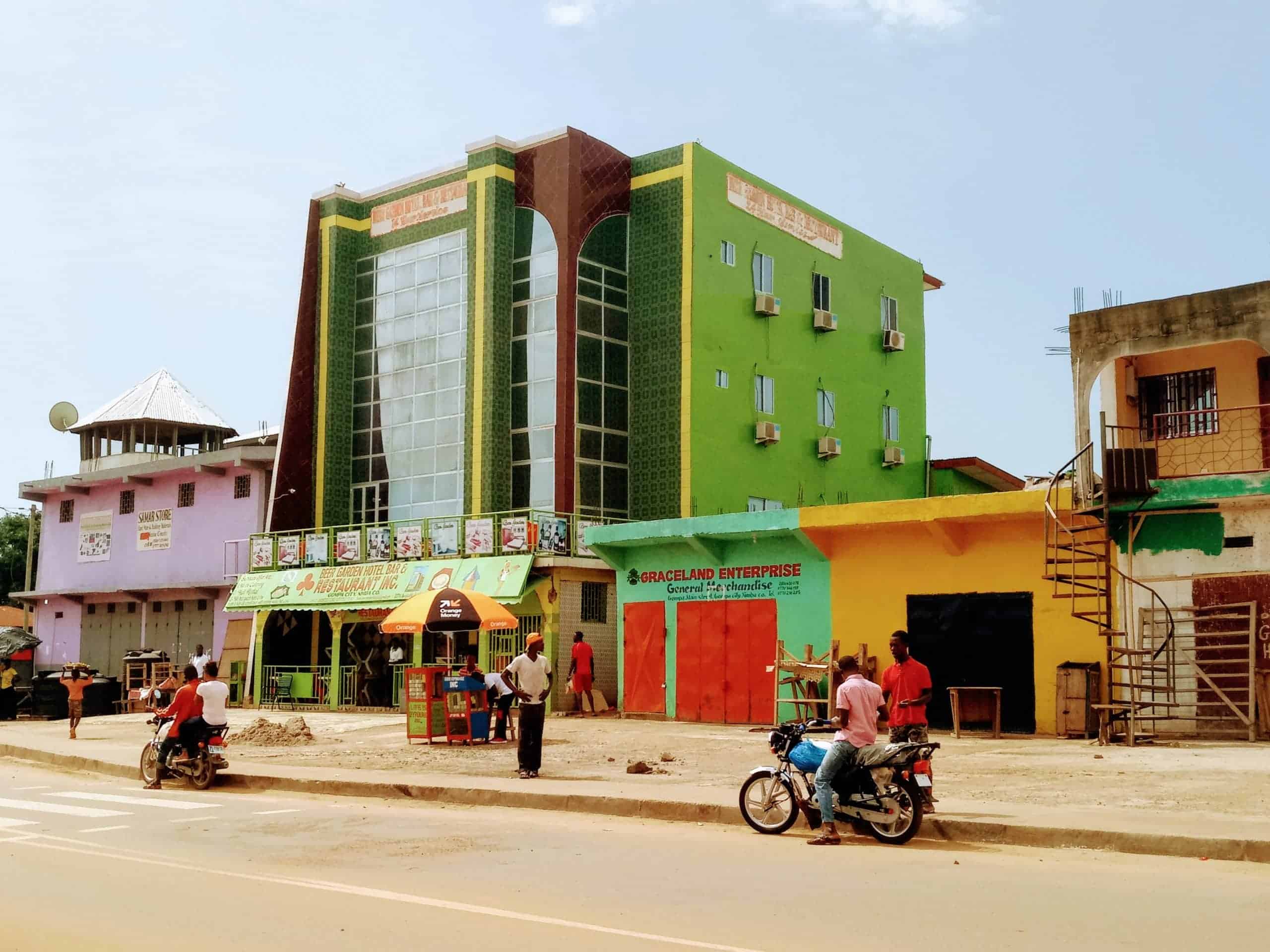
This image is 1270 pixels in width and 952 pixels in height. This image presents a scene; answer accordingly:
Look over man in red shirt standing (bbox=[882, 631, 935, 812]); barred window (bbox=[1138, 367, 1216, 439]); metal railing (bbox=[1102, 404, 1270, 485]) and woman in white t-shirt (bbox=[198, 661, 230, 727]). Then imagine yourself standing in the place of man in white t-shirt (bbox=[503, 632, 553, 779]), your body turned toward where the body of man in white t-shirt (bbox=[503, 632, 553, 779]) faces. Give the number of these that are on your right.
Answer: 1

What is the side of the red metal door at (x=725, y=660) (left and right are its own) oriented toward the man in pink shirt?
front

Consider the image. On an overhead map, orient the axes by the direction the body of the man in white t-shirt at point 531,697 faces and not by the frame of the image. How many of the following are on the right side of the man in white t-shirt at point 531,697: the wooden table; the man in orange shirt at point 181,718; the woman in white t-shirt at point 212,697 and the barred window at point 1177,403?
2

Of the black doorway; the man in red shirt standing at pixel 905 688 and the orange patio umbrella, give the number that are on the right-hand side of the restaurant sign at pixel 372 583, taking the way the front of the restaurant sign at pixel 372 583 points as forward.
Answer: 0

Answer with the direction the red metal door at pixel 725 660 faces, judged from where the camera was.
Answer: facing the viewer

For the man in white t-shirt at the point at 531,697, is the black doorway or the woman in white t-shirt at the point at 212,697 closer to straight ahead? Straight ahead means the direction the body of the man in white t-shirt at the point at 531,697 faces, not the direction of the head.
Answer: the woman in white t-shirt

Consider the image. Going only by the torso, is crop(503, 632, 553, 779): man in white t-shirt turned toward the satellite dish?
no

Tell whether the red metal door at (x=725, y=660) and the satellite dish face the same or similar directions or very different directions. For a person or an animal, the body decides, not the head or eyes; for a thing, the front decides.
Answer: same or similar directions

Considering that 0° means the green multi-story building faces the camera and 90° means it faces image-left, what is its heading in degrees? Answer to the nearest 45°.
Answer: approximately 45°

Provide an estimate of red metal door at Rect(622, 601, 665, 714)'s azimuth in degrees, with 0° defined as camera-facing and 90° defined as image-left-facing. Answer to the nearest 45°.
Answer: approximately 0°

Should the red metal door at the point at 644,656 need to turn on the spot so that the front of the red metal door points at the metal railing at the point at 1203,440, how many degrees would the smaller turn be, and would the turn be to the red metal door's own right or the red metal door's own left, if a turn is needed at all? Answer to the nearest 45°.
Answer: approximately 45° to the red metal door's own left

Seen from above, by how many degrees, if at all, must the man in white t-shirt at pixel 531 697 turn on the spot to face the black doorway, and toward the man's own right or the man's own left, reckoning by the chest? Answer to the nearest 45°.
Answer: approximately 135° to the man's own left

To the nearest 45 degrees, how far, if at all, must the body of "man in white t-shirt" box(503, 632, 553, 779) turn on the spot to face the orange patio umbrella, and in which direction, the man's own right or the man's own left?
approximately 180°

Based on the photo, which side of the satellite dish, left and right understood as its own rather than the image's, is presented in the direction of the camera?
front

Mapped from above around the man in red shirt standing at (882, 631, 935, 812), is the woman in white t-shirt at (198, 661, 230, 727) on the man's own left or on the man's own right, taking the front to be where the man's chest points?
on the man's own right
